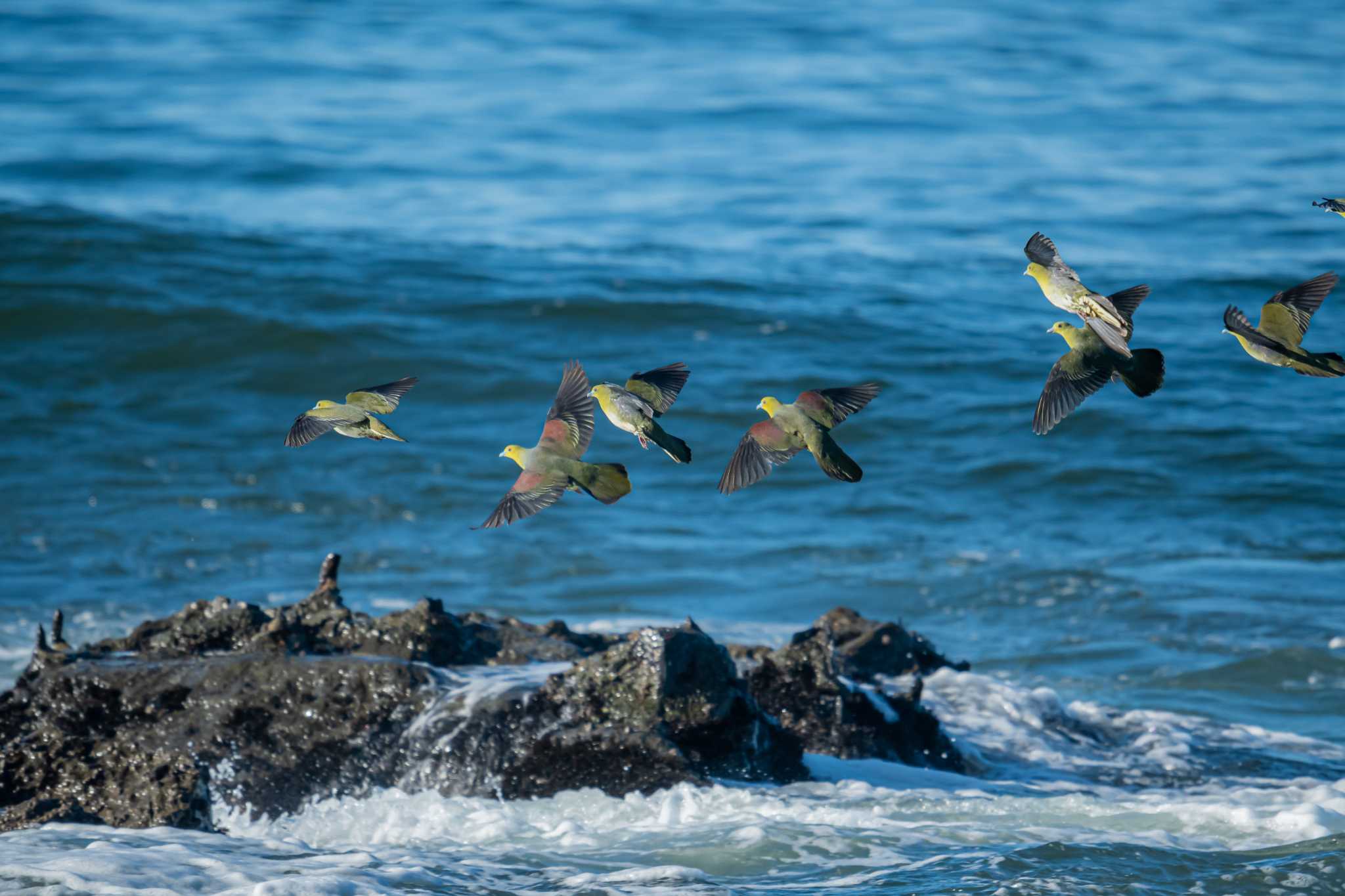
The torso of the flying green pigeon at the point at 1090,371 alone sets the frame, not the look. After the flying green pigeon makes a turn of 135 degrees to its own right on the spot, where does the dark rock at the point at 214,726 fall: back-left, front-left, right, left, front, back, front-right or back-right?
left

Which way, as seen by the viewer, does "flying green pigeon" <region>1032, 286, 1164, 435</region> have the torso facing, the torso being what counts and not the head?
to the viewer's left

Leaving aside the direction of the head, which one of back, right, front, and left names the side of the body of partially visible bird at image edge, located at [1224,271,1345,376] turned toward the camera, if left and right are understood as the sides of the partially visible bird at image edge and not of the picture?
left

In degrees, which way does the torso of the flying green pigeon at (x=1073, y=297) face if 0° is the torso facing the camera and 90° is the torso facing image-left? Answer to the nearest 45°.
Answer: approximately 90°

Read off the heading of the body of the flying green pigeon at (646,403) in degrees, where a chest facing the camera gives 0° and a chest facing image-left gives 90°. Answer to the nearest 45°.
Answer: approximately 90°

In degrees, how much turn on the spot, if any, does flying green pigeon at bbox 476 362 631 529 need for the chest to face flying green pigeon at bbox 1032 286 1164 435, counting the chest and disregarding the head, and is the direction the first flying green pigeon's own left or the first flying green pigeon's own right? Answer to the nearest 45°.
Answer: approximately 180°

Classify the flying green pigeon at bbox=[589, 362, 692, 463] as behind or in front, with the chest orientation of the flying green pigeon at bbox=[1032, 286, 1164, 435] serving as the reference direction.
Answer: in front

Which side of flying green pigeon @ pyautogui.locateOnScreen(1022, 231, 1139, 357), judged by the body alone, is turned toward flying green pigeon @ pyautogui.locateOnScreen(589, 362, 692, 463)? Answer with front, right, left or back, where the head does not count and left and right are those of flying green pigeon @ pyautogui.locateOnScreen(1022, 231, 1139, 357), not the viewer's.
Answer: front

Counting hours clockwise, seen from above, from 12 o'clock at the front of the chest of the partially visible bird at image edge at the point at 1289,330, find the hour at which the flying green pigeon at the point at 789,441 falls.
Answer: The flying green pigeon is roughly at 11 o'clock from the partially visible bird at image edge.

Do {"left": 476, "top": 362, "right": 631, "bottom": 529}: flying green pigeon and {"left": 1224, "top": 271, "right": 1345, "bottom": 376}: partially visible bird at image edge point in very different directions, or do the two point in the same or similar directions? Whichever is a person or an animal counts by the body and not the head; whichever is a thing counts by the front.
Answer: same or similar directions

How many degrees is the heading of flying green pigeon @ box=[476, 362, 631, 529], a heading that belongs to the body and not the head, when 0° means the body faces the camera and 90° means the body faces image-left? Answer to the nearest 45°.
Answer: approximately 90°
